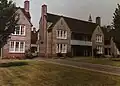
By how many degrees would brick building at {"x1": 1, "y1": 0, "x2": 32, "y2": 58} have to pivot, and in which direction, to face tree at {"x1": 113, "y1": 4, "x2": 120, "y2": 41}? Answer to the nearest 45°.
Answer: approximately 90° to its left

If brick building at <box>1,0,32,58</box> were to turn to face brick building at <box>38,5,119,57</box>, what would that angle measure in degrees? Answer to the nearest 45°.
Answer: approximately 135° to its left

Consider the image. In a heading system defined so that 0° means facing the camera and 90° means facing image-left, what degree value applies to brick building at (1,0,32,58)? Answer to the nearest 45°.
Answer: approximately 0°
